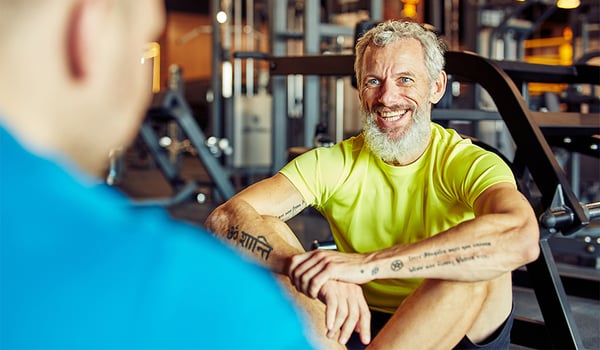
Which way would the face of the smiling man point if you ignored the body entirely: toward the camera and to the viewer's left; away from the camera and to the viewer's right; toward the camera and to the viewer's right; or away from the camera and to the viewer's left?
toward the camera and to the viewer's left

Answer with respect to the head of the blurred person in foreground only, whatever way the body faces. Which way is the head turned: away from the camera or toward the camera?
away from the camera

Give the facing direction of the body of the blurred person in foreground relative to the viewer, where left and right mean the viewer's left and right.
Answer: facing away from the viewer and to the right of the viewer

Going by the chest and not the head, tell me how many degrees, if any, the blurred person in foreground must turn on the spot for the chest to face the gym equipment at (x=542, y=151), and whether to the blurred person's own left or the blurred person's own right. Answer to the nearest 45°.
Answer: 0° — they already face it

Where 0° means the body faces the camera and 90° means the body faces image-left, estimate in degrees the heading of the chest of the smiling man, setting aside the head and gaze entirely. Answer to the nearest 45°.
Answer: approximately 45°

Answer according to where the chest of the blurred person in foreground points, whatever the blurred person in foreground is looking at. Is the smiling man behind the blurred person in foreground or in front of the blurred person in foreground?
in front

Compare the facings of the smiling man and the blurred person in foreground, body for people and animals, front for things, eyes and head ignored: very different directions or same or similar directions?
very different directions
